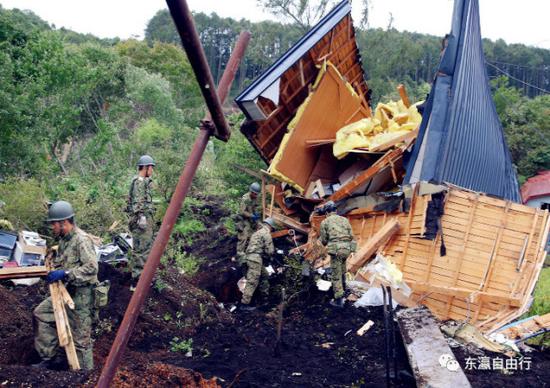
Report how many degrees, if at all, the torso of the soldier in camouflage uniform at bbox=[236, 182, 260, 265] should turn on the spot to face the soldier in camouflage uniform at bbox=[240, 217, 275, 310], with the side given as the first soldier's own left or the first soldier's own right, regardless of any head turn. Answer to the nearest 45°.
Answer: approximately 90° to the first soldier's own right

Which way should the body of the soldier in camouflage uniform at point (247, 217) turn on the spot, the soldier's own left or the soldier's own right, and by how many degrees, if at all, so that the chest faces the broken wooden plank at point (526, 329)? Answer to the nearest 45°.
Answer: approximately 45° to the soldier's own right

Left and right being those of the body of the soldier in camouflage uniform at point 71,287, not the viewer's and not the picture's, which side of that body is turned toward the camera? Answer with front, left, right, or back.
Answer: left

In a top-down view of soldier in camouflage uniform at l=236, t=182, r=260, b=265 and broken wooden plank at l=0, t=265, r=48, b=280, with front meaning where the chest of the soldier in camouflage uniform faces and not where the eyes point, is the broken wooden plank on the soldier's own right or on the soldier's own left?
on the soldier's own right

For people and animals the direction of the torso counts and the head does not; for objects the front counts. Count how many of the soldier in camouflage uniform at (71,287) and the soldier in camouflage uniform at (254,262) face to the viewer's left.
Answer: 1
